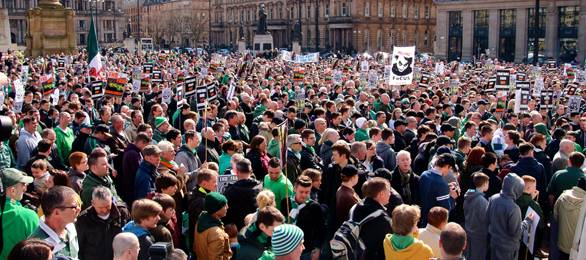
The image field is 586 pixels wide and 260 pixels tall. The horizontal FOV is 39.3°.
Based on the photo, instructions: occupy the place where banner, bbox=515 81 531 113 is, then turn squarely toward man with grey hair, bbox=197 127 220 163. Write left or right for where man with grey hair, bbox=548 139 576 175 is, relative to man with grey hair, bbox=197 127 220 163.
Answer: left

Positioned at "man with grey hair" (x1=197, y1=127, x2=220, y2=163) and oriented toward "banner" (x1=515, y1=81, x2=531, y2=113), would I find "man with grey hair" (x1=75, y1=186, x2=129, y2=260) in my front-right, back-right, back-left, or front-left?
back-right

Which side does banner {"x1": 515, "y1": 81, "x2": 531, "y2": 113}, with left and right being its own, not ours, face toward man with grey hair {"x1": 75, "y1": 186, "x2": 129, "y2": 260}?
front

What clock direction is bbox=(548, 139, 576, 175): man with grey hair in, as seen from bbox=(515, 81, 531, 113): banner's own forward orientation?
The man with grey hair is roughly at 12 o'clock from the banner.

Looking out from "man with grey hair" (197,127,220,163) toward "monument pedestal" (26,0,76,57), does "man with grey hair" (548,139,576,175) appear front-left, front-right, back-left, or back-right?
back-right
